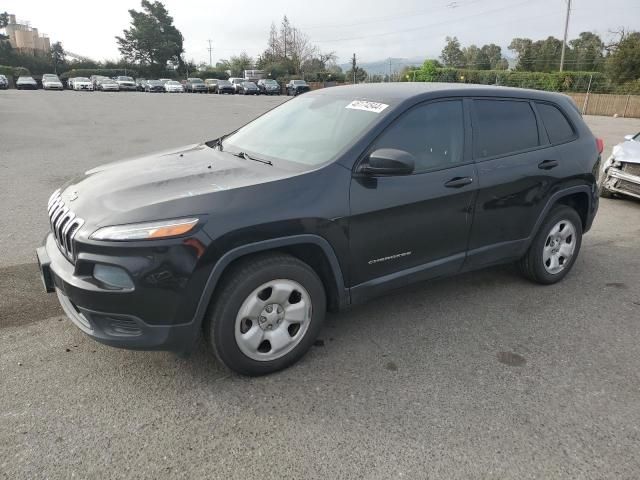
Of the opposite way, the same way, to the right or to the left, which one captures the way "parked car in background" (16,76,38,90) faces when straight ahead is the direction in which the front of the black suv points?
to the left

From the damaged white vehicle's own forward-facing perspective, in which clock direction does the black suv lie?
The black suv is roughly at 11 o'clock from the damaged white vehicle.

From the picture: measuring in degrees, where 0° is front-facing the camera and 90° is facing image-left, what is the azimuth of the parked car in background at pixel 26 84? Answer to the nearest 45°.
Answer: approximately 0°

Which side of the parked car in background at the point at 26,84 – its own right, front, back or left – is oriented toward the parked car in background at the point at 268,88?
left

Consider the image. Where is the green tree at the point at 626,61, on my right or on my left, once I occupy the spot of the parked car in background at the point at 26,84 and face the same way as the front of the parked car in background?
on my left

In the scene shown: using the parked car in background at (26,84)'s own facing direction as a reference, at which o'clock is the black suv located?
The black suv is roughly at 12 o'clock from the parked car in background.

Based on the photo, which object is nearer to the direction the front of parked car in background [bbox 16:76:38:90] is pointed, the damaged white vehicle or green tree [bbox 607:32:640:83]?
the damaged white vehicle

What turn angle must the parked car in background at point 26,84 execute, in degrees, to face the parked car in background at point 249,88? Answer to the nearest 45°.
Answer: approximately 45° to its left

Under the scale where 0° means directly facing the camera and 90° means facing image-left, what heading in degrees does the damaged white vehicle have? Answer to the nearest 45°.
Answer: approximately 45°

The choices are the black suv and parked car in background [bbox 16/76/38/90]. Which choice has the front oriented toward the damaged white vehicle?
the parked car in background

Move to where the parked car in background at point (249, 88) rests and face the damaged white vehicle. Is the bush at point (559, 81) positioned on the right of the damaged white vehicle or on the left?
left

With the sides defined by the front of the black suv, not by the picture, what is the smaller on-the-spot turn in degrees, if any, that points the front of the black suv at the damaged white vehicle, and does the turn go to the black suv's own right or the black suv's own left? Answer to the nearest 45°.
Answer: approximately 180°
